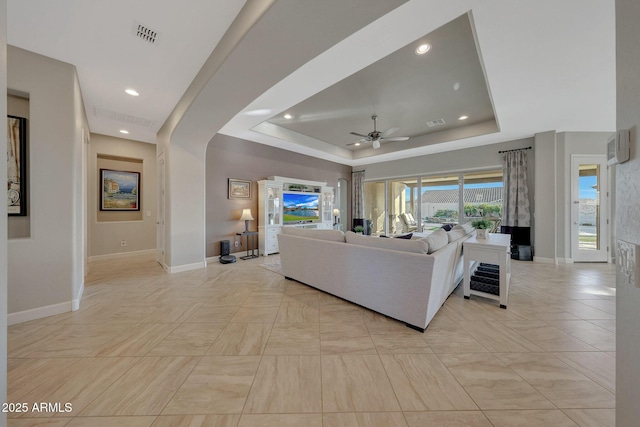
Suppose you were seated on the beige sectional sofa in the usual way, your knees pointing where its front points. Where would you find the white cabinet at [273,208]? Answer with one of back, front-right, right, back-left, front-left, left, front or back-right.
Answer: left

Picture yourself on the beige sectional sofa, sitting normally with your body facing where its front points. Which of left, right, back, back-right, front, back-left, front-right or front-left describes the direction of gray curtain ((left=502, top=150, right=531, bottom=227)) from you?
front

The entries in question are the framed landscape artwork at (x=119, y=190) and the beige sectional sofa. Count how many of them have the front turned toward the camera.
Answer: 1

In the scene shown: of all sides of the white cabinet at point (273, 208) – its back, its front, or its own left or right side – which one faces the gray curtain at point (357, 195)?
left

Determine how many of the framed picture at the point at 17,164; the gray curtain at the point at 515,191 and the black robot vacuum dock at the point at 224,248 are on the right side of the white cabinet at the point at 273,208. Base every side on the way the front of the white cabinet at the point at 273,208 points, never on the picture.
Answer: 2

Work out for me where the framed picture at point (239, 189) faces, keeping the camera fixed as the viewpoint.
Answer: facing the viewer and to the right of the viewer

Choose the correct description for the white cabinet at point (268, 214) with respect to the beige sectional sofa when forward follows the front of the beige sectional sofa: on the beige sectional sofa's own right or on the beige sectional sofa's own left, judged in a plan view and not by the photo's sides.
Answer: on the beige sectional sofa's own left

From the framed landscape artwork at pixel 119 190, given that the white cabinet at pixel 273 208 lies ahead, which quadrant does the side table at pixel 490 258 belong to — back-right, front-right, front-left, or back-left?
front-right

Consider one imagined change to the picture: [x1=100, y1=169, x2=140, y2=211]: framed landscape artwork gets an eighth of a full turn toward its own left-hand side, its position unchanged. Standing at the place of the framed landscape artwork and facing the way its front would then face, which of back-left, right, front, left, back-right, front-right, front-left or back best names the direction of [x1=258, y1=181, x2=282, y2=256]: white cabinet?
front

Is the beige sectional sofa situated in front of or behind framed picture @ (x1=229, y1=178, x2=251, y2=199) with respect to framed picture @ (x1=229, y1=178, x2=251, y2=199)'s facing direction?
in front

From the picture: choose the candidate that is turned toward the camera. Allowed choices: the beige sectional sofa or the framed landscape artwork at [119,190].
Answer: the framed landscape artwork

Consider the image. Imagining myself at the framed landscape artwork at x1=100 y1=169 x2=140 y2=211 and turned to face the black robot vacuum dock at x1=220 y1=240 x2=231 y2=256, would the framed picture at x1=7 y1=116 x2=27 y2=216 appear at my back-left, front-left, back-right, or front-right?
front-right

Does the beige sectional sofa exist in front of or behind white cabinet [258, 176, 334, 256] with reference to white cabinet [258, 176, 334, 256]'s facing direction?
in front

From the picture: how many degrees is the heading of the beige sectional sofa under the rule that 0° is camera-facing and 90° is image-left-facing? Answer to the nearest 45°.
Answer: approximately 225°

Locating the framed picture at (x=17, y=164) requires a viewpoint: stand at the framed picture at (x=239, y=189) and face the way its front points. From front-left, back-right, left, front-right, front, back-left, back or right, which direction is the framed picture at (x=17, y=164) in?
right
